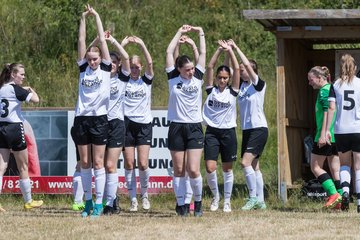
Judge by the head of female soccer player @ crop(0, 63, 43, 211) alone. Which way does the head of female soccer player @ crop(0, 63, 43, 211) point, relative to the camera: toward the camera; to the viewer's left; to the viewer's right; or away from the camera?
to the viewer's right

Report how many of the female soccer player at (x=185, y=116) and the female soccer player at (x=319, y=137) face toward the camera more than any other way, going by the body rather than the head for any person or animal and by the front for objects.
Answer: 1

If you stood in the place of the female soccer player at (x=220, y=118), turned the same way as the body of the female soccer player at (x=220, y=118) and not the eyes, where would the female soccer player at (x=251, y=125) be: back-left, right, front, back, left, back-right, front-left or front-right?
back-left

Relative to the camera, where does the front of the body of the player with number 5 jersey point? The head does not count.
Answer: away from the camera

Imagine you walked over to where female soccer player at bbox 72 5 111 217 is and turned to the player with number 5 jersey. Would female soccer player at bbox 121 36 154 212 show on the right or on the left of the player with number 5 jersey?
left

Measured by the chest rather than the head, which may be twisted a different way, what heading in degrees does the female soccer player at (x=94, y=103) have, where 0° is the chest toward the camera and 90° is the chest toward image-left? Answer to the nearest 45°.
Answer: approximately 0°

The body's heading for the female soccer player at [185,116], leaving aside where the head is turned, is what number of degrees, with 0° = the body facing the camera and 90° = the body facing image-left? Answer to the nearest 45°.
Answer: approximately 0°

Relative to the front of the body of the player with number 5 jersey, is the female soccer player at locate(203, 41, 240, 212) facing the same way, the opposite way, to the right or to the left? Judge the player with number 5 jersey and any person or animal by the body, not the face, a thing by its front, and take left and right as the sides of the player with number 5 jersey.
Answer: the opposite way

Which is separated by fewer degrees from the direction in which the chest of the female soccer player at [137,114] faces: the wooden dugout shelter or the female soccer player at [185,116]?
the female soccer player

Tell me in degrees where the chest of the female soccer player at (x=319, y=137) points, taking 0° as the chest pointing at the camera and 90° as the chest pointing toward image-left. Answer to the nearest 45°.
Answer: approximately 90°

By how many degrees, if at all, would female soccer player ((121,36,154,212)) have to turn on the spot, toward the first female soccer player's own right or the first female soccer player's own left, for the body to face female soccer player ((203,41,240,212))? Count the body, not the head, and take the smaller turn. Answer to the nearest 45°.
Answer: approximately 90° to the first female soccer player's own left
